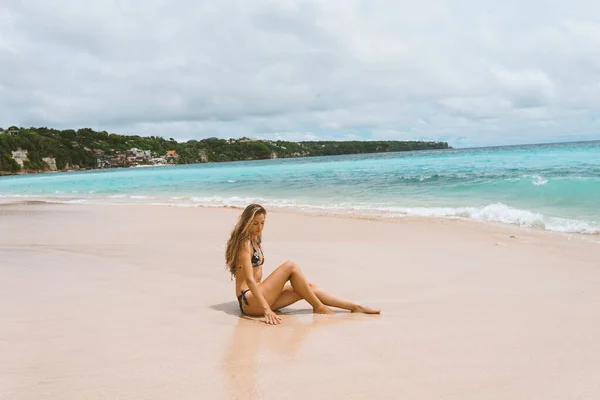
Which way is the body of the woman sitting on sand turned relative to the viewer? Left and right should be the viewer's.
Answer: facing to the right of the viewer

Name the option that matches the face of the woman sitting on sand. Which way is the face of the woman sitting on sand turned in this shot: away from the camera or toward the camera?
toward the camera
